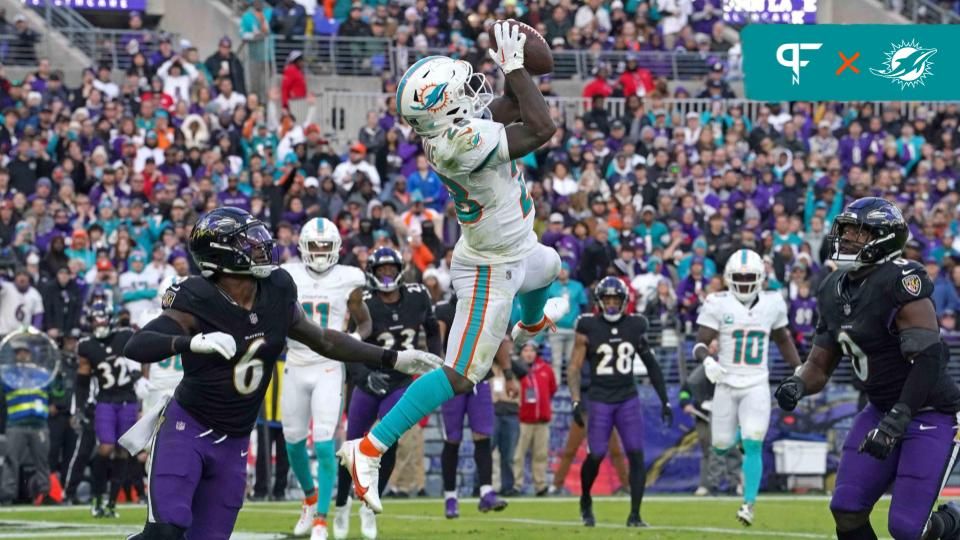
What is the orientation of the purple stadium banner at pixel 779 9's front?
toward the camera
